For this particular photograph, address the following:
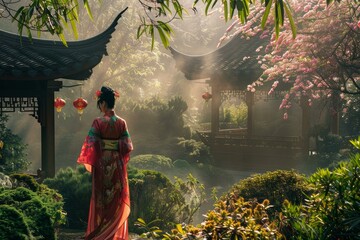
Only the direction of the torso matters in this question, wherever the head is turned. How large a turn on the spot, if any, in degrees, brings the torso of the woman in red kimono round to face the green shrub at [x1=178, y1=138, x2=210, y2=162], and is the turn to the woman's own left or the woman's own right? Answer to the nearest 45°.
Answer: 0° — they already face it

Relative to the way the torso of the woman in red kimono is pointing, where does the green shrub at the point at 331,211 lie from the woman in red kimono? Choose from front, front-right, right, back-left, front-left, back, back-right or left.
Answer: back-right

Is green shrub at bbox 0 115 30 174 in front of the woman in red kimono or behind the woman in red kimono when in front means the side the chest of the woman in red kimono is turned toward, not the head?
in front

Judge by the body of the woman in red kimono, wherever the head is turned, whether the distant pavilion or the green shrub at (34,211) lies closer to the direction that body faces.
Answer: the distant pavilion

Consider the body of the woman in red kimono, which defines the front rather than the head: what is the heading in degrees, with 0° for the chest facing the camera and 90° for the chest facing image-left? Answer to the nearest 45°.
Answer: approximately 180°

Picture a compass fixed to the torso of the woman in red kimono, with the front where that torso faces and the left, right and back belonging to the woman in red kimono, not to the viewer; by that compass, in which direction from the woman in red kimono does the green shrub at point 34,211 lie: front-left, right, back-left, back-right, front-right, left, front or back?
back-left

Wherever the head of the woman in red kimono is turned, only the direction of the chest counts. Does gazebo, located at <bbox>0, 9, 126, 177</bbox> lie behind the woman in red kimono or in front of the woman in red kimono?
in front

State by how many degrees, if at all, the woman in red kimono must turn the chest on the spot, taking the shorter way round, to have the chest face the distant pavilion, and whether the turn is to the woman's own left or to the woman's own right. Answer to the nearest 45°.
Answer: approximately 45° to the woman's own right

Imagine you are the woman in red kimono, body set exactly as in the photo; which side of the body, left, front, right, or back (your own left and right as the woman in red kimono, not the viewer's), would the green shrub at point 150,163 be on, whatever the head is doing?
front
